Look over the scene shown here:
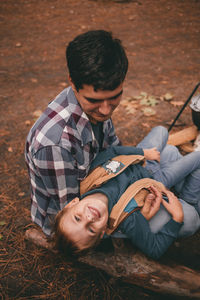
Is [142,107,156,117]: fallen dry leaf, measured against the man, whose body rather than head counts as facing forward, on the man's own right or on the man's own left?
on the man's own left

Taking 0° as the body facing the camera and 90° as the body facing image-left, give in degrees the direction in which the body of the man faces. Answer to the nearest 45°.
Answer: approximately 315°

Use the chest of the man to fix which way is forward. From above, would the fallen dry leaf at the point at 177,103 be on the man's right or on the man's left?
on the man's left

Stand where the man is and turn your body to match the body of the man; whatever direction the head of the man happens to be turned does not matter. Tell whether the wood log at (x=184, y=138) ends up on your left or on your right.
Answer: on your left
